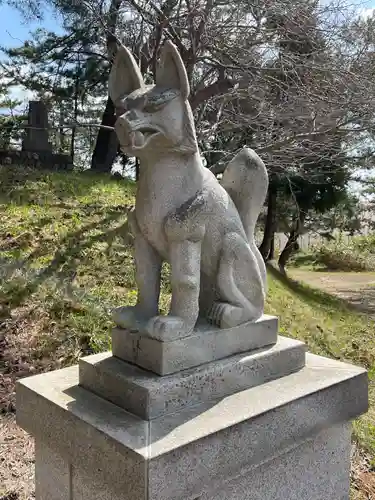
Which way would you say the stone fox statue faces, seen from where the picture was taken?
facing the viewer and to the left of the viewer

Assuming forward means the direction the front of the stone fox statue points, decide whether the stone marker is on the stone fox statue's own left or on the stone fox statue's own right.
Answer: on the stone fox statue's own right
